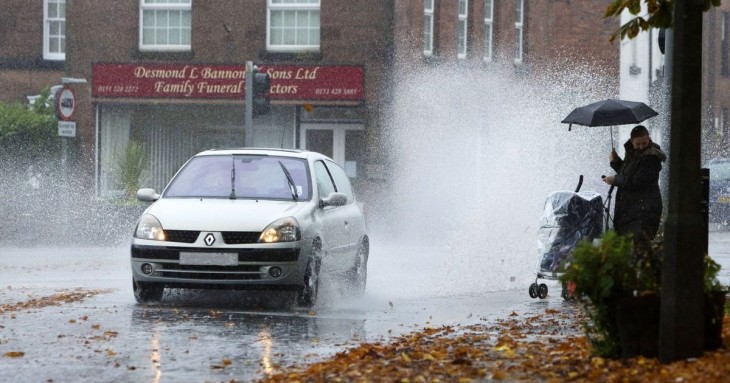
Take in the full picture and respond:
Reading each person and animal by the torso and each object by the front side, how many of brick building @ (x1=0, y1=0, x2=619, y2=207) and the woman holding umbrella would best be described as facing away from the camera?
0

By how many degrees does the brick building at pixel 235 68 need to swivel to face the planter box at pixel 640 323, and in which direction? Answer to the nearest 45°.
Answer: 0° — it already faces it

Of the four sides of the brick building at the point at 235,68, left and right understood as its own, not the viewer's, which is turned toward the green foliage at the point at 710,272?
front

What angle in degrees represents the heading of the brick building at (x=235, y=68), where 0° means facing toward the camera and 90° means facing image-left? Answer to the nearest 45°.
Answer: approximately 0°

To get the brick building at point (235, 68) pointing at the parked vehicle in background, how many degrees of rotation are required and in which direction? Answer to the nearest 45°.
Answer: approximately 90° to its left

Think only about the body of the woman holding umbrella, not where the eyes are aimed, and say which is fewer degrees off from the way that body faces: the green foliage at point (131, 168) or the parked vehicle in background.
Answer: the green foliage
